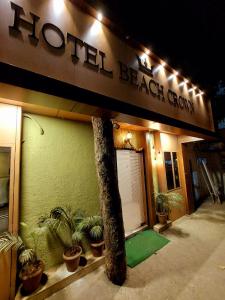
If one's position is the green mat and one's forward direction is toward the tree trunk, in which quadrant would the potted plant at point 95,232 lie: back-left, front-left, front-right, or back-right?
front-right

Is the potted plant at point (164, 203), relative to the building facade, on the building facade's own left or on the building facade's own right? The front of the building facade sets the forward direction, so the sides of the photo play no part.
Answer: on the building facade's own left

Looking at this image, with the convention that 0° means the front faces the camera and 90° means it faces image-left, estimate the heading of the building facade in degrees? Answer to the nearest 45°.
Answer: approximately 315°
